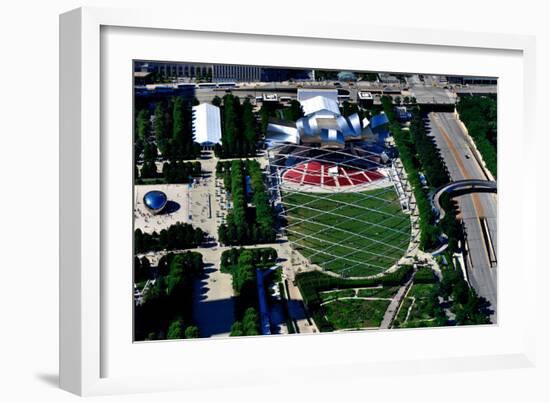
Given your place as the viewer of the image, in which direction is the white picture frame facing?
facing the viewer and to the right of the viewer
